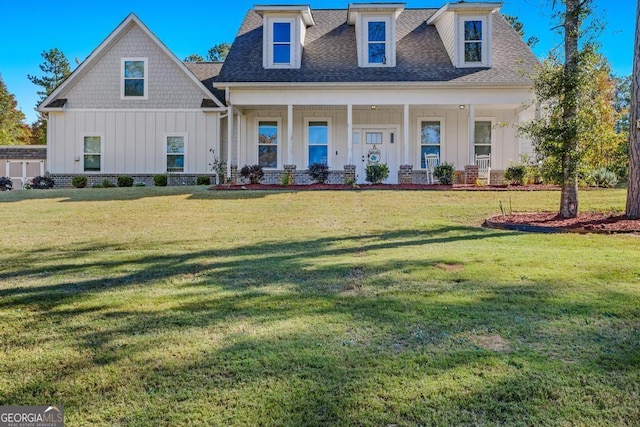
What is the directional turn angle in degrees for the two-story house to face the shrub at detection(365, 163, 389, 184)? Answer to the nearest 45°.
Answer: approximately 45° to its left

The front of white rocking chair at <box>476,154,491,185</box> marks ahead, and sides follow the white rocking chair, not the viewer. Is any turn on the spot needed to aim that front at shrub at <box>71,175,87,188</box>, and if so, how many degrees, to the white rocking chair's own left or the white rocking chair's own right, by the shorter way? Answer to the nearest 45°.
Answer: approximately 90° to the white rocking chair's own right

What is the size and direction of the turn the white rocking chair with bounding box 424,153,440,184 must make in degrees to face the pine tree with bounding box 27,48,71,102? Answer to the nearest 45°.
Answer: approximately 135° to its right

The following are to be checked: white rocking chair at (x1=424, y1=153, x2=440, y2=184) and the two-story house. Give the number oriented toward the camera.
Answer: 2

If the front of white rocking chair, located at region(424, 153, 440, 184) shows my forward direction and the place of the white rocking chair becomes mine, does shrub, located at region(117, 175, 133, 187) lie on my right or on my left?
on my right

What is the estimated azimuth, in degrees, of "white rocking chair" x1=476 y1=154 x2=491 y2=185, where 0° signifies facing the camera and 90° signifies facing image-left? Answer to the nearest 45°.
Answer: approximately 0°

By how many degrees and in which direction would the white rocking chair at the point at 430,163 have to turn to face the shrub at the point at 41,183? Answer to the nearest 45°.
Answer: approximately 90° to its right

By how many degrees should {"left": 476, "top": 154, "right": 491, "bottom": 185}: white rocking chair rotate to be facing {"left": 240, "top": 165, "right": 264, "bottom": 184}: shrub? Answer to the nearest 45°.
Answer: approximately 45° to its right

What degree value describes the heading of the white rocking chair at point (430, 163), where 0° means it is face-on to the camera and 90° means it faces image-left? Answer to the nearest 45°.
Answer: approximately 0°
